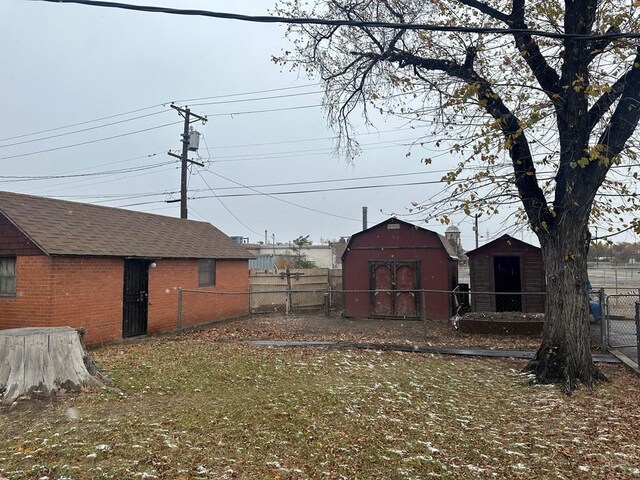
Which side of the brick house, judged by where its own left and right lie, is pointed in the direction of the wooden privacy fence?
left

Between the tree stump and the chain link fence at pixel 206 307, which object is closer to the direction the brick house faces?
the tree stump

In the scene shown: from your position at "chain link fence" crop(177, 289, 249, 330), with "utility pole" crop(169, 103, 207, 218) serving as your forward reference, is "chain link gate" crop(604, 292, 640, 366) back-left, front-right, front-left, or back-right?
back-right

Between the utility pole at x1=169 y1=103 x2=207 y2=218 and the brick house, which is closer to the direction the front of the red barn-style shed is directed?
the brick house

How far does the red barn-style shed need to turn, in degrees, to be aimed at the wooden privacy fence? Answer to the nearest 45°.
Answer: approximately 135° to its right

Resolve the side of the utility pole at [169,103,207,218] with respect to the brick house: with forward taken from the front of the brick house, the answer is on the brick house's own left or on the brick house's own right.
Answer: on the brick house's own left

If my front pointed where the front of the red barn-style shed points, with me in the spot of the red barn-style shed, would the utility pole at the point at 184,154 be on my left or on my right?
on my right

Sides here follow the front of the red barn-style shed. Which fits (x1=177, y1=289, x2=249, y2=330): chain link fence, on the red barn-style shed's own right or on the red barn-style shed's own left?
on the red barn-style shed's own right

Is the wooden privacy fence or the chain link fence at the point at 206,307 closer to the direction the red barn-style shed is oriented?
the chain link fence
